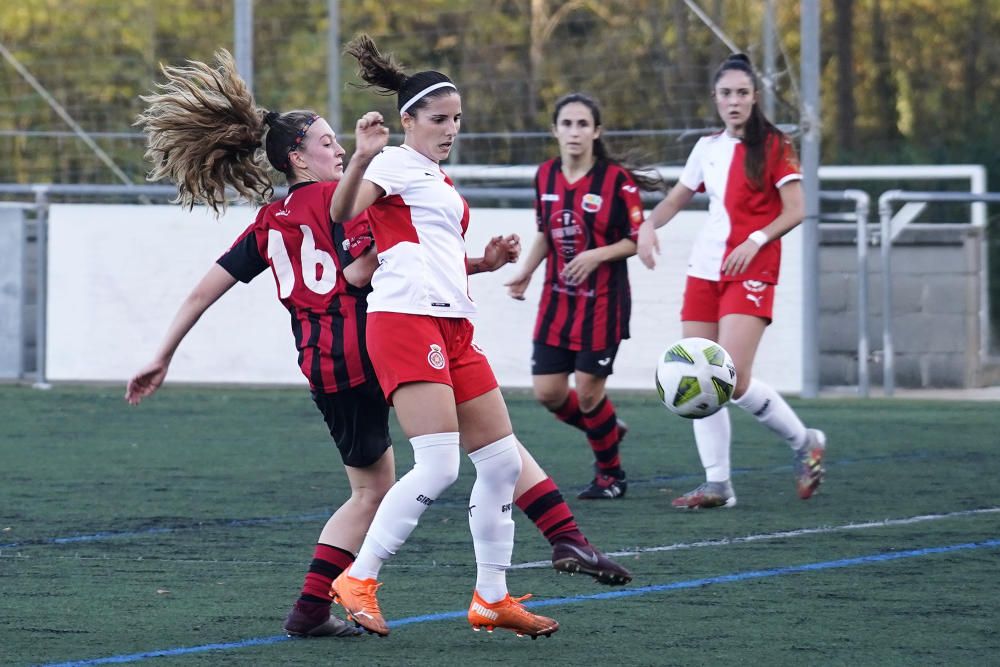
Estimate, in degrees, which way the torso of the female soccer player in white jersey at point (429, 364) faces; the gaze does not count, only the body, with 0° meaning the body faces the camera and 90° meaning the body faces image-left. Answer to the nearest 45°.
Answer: approximately 315°

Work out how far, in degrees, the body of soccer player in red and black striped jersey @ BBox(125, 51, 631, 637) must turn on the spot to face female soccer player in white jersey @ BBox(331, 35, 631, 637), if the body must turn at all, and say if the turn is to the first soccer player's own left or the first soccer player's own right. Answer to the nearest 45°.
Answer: approximately 90° to the first soccer player's own right

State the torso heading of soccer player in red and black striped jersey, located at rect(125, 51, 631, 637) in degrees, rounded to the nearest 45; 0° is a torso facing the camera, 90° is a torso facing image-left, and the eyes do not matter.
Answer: approximately 225°

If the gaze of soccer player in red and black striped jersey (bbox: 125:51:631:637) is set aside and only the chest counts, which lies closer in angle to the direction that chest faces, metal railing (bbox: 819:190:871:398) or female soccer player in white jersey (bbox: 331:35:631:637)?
the metal railing

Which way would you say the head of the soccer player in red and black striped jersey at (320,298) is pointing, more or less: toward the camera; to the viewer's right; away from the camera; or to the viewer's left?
to the viewer's right
